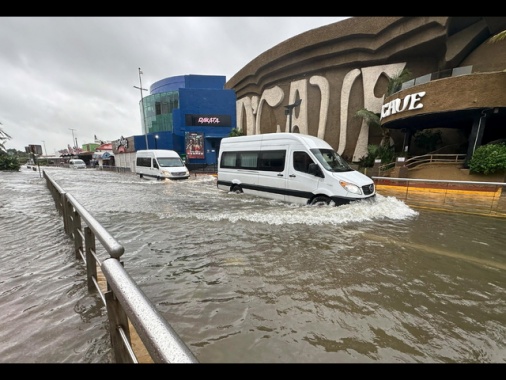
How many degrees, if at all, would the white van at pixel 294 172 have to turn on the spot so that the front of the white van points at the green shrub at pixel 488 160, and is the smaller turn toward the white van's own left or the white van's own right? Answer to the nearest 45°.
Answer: approximately 90° to the white van's own left

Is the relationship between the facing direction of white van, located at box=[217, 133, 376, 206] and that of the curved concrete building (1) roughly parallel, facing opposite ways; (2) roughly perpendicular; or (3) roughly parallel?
roughly perpendicular

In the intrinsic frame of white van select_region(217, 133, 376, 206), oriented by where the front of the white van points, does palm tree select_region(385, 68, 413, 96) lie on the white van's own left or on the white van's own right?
on the white van's own left

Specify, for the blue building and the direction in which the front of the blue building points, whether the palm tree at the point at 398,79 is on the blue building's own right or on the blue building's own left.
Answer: on the blue building's own left

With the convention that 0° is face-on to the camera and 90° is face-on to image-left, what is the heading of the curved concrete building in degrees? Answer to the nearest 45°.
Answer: approximately 45°

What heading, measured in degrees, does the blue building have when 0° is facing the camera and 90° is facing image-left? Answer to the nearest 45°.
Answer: approximately 45°

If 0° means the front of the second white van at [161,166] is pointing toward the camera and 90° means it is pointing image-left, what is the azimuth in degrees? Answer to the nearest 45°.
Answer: approximately 315°

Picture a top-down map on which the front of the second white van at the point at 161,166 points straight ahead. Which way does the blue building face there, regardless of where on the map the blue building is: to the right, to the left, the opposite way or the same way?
to the right

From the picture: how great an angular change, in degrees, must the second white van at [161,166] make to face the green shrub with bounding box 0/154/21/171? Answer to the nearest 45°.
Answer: approximately 180°

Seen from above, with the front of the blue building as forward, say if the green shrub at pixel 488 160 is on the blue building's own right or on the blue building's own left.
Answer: on the blue building's own left

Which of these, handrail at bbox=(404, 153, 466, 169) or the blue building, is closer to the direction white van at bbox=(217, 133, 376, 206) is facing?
the handrail
